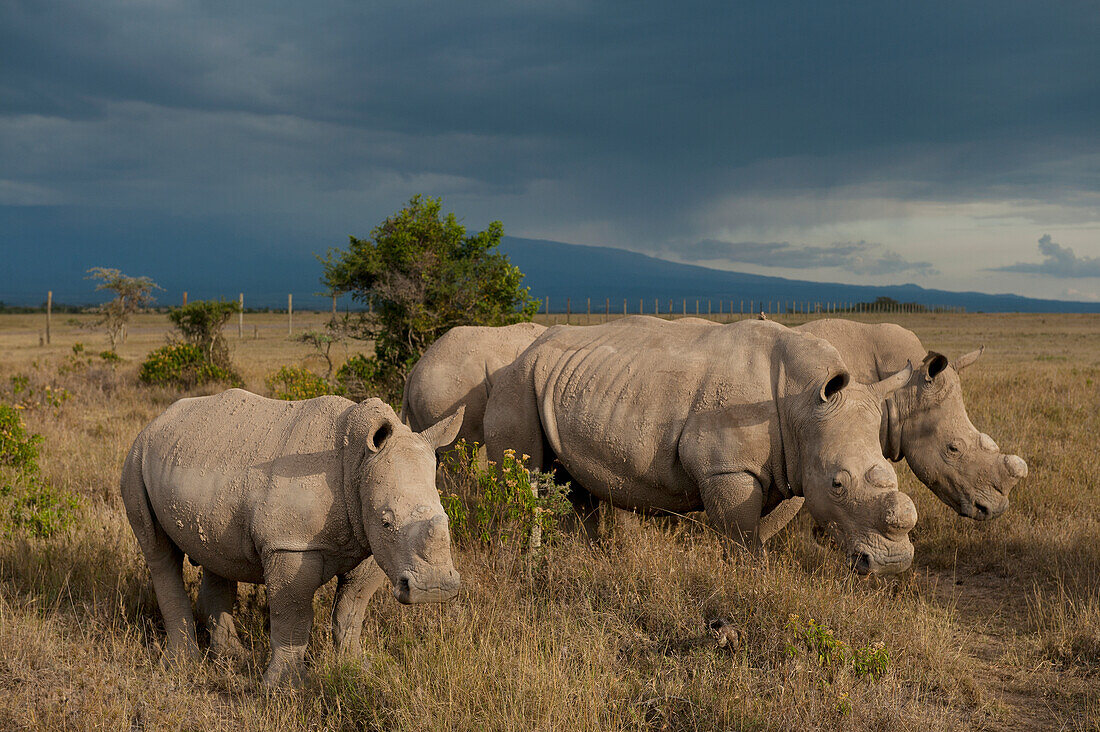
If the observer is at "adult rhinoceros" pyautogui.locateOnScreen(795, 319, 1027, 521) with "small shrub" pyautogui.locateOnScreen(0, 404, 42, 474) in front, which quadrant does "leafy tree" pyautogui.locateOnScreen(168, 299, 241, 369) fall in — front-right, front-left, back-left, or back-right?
front-right

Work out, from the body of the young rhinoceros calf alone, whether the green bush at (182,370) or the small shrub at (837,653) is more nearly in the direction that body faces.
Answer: the small shrub

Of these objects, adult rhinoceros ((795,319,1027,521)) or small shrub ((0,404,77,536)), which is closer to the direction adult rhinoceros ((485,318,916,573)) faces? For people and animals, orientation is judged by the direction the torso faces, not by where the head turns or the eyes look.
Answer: the adult rhinoceros

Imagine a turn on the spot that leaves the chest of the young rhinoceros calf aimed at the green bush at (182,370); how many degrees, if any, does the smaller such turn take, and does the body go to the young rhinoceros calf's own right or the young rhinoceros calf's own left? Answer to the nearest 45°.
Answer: approximately 135° to the young rhinoceros calf's own left

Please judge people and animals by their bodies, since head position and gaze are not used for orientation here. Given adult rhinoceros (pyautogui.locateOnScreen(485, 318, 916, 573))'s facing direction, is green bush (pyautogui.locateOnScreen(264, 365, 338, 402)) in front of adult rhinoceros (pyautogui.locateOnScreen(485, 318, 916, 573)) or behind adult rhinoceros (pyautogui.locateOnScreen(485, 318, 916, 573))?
behind

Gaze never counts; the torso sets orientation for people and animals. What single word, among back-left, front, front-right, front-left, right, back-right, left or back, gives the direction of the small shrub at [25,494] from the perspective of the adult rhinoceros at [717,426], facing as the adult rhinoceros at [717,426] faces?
back-right

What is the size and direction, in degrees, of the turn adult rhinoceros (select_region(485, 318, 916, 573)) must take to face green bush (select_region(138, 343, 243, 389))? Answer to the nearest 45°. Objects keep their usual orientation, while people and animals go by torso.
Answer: approximately 180°

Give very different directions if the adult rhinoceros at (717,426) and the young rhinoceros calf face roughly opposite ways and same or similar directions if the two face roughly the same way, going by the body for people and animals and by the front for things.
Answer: same or similar directions

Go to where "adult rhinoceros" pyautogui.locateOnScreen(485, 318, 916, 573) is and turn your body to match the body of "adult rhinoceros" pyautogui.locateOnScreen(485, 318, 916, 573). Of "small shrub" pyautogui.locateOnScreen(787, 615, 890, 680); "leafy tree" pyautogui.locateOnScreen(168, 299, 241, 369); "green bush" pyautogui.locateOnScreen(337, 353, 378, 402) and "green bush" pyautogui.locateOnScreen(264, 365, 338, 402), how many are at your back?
3

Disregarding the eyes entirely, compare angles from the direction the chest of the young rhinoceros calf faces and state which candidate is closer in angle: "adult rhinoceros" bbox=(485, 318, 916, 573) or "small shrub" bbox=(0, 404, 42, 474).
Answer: the adult rhinoceros

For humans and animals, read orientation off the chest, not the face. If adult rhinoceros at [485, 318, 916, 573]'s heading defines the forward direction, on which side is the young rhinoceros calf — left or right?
on its right

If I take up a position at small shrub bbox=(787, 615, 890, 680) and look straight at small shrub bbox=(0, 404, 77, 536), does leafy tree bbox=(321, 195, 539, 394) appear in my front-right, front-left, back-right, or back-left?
front-right

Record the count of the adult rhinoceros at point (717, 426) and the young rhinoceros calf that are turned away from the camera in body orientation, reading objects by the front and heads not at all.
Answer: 0

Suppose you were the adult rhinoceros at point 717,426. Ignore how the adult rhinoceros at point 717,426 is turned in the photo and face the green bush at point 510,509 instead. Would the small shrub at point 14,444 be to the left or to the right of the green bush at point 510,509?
right

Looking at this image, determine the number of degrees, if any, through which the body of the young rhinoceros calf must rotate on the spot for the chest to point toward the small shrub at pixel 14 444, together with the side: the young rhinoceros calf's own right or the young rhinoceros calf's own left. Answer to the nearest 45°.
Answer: approximately 180°

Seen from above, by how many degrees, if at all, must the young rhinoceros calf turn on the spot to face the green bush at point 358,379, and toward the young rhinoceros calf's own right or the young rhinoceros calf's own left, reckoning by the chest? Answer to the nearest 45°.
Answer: approximately 135° to the young rhinoceros calf's own left
